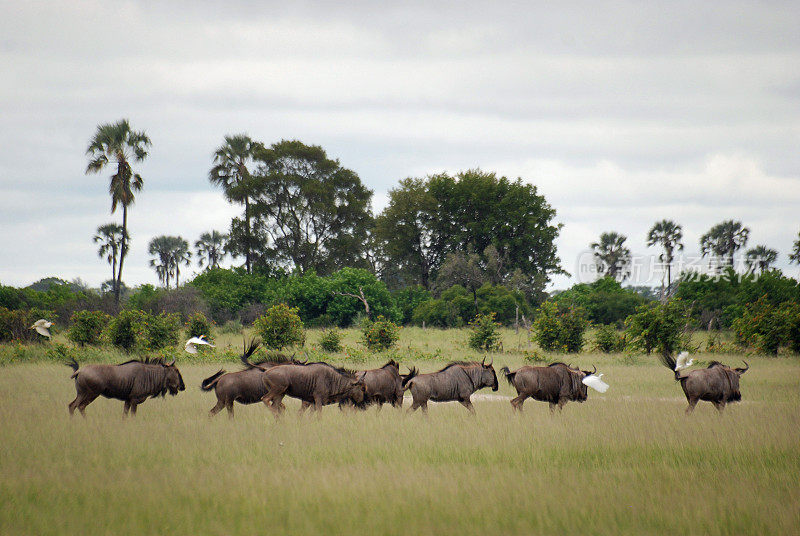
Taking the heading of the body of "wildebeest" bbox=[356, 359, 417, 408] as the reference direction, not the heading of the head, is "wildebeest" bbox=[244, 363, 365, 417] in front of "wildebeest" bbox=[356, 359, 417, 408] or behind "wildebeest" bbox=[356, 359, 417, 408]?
behind

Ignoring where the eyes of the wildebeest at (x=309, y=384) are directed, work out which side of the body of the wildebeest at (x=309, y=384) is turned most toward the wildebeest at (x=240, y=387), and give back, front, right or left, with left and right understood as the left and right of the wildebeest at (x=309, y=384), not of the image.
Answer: back

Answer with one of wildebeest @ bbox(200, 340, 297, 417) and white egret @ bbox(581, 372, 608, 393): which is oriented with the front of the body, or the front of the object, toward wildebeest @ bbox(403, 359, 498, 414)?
wildebeest @ bbox(200, 340, 297, 417)

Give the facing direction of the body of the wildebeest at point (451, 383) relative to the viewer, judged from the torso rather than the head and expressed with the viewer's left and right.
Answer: facing to the right of the viewer

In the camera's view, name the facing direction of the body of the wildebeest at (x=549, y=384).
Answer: to the viewer's right

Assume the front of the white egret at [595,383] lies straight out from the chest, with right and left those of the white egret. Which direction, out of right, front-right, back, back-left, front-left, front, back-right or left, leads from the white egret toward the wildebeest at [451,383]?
back

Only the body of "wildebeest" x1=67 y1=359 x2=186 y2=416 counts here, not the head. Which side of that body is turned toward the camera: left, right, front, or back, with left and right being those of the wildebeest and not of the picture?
right

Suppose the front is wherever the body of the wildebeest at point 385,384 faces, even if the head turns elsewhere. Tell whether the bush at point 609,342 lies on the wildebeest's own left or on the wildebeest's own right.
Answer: on the wildebeest's own left

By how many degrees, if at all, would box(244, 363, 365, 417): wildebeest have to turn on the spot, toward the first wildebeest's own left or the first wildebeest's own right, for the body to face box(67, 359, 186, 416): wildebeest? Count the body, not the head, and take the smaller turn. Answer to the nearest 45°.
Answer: approximately 180°

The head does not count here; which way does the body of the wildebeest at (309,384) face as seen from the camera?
to the viewer's right

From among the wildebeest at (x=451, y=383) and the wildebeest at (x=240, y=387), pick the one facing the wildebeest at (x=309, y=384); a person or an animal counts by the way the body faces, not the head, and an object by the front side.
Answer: the wildebeest at (x=240, y=387)

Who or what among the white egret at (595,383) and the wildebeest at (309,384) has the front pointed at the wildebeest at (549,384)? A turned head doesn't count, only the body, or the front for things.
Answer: the wildebeest at (309,384)

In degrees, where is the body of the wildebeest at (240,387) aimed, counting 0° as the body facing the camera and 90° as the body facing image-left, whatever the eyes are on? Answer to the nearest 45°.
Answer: approximately 270°

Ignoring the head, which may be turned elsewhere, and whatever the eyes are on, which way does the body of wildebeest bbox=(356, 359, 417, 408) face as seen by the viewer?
to the viewer's right
